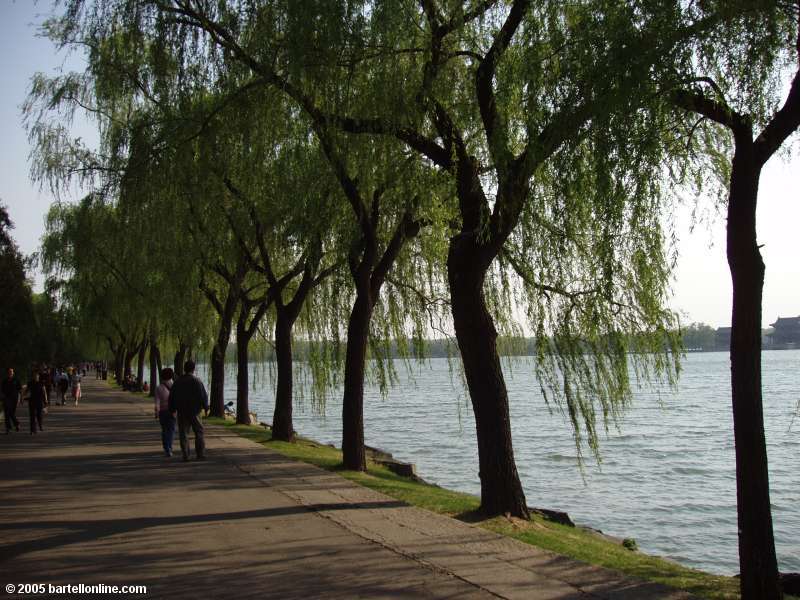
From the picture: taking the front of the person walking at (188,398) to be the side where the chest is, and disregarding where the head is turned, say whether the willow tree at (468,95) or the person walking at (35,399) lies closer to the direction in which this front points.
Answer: the person walking

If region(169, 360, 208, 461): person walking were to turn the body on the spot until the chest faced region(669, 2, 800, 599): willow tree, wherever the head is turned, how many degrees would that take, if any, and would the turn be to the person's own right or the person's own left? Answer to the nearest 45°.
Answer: approximately 135° to the person's own right

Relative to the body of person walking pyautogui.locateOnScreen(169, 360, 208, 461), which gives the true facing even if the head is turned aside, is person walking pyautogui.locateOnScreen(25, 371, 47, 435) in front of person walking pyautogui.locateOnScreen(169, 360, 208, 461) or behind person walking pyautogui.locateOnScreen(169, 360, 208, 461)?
in front

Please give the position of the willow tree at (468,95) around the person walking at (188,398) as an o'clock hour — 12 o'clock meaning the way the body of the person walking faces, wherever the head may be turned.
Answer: The willow tree is roughly at 5 o'clock from the person walking.

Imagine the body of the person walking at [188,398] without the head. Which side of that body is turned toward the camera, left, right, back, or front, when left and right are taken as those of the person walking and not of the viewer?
back

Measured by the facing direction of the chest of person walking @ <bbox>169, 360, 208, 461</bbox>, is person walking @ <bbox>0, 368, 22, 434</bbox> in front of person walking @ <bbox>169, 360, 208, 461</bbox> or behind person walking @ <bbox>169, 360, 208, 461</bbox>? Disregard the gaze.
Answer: in front
